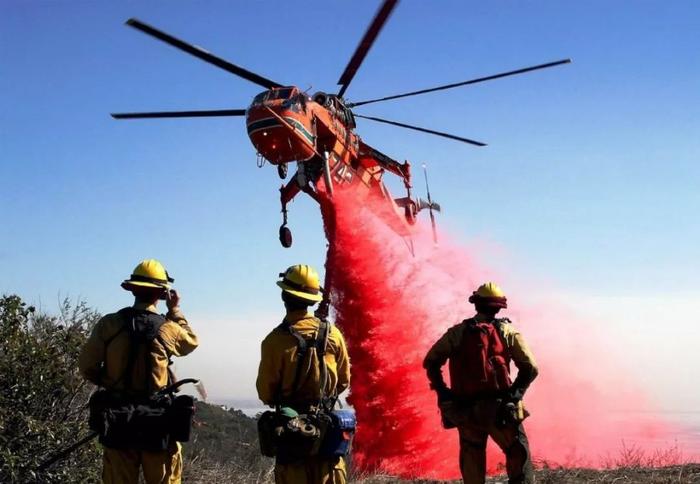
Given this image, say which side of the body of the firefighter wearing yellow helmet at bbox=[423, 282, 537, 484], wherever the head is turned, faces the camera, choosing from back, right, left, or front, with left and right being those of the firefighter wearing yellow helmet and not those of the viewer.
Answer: back

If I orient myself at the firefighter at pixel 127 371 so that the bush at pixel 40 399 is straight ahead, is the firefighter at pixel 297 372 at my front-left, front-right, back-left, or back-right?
back-right

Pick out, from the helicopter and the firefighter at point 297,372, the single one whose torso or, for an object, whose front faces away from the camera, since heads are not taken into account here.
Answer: the firefighter

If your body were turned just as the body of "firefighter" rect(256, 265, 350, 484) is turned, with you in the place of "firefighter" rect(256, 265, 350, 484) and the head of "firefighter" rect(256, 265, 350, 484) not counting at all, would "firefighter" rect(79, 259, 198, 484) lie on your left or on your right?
on your left

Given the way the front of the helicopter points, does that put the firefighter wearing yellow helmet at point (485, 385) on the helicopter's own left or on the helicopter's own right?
on the helicopter's own left

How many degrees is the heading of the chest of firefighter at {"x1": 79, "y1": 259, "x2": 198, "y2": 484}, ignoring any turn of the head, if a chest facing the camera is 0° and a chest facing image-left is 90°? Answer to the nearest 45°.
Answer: approximately 180°

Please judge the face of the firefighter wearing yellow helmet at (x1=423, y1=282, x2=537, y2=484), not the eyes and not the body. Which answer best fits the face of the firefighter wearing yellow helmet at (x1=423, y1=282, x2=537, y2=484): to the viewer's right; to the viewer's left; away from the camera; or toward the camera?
away from the camera

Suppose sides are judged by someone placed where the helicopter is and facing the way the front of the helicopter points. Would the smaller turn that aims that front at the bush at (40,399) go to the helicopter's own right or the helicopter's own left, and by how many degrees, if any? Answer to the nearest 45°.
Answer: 0° — it already faces it

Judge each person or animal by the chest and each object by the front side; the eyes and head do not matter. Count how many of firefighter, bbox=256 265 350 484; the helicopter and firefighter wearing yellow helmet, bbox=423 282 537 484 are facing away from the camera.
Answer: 2

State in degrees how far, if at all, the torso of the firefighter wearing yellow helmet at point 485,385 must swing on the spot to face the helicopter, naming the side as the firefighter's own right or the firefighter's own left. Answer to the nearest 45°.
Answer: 0° — they already face it

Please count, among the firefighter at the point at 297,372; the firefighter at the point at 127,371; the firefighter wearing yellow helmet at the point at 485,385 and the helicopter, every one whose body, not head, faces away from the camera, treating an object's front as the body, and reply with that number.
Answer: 3

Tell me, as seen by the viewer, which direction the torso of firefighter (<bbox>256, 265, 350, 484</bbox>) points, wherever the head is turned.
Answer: away from the camera
